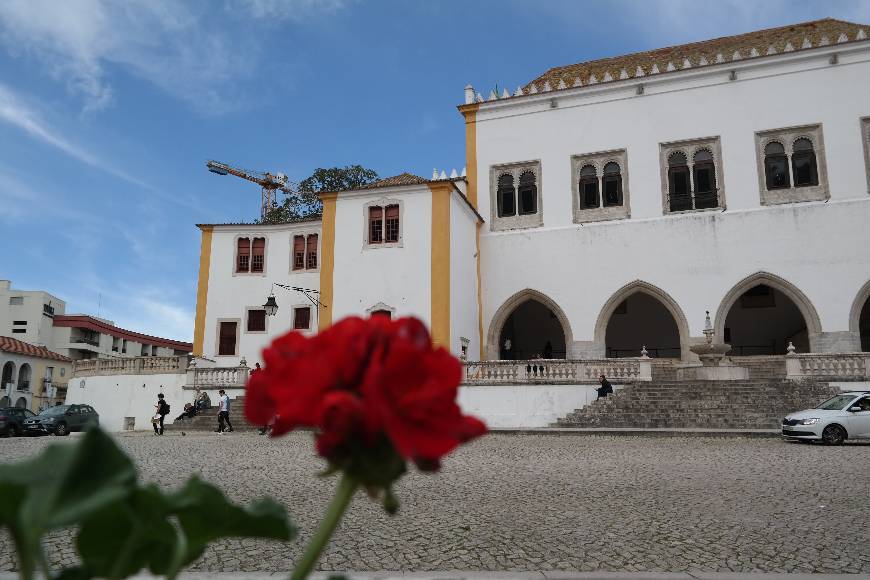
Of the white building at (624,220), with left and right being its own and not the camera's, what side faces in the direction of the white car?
front

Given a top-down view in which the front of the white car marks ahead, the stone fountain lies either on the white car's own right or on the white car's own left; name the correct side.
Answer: on the white car's own right

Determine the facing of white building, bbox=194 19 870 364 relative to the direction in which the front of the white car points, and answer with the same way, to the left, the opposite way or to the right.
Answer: to the left

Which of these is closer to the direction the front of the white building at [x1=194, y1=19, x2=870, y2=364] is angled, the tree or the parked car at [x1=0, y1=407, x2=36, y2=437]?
the parked car

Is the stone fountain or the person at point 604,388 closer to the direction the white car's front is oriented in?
the person

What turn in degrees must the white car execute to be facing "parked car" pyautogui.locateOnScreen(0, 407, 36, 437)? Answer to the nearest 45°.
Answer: approximately 45° to its right

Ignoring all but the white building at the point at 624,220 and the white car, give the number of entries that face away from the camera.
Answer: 0

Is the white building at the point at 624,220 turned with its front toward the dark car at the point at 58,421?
no

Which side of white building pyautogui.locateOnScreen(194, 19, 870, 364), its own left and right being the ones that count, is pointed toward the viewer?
front

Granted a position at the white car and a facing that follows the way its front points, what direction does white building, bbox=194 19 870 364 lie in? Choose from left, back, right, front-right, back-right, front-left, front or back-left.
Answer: right

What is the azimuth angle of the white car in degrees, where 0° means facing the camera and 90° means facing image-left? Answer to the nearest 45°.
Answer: approximately 45°

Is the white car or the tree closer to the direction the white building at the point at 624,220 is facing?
the white car

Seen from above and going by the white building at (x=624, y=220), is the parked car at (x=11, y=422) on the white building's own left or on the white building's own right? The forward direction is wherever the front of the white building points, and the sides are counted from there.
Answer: on the white building's own right

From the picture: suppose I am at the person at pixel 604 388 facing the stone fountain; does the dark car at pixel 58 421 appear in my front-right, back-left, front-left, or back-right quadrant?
back-left
